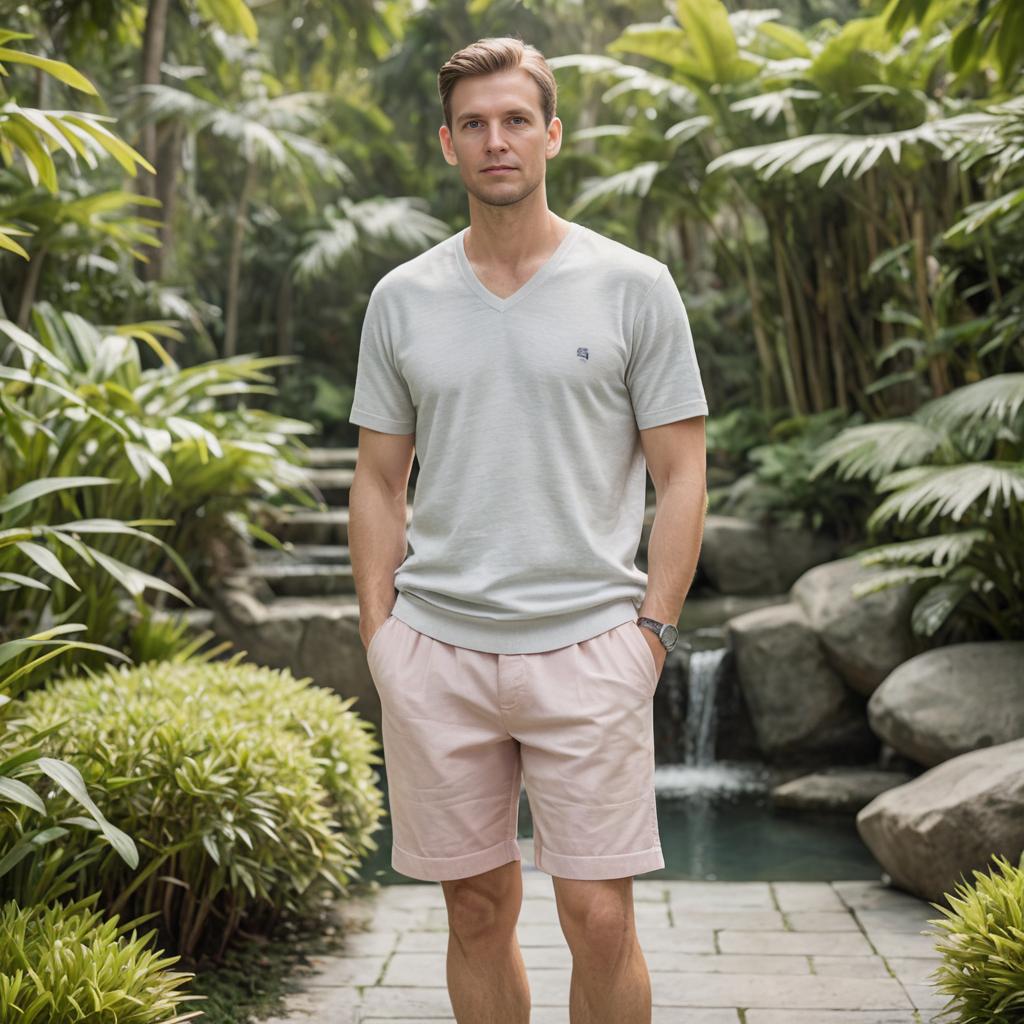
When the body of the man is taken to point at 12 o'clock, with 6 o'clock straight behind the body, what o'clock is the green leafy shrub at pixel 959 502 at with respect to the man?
The green leafy shrub is roughly at 7 o'clock from the man.

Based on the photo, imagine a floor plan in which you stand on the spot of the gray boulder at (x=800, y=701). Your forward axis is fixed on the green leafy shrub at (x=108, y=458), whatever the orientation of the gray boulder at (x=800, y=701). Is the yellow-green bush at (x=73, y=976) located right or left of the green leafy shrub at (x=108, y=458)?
left

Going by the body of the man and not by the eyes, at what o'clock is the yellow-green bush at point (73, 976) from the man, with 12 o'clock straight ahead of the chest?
The yellow-green bush is roughly at 3 o'clock from the man.

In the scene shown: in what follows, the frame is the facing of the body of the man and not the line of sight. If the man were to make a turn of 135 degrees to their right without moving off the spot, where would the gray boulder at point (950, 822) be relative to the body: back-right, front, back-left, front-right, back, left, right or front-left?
right

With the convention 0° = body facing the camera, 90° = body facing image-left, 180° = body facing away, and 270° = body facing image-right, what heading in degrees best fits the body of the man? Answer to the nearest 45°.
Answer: approximately 0°

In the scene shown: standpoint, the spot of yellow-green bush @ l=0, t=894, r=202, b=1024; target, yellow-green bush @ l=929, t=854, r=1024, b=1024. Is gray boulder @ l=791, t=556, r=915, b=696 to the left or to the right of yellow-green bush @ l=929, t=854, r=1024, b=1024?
left

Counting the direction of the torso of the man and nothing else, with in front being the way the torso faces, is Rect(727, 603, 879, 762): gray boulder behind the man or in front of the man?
behind

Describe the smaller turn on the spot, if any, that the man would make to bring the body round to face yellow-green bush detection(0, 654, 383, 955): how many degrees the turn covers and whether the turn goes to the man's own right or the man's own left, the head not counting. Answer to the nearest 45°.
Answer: approximately 135° to the man's own right

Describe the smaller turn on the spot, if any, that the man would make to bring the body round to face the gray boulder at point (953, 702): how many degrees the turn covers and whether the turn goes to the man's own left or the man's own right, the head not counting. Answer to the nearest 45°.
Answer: approximately 135° to the man's own left

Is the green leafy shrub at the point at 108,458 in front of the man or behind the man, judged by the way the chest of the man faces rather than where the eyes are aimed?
behind

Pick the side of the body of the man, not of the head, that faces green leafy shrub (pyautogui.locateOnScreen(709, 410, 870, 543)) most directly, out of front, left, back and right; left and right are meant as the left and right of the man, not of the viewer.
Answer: back
